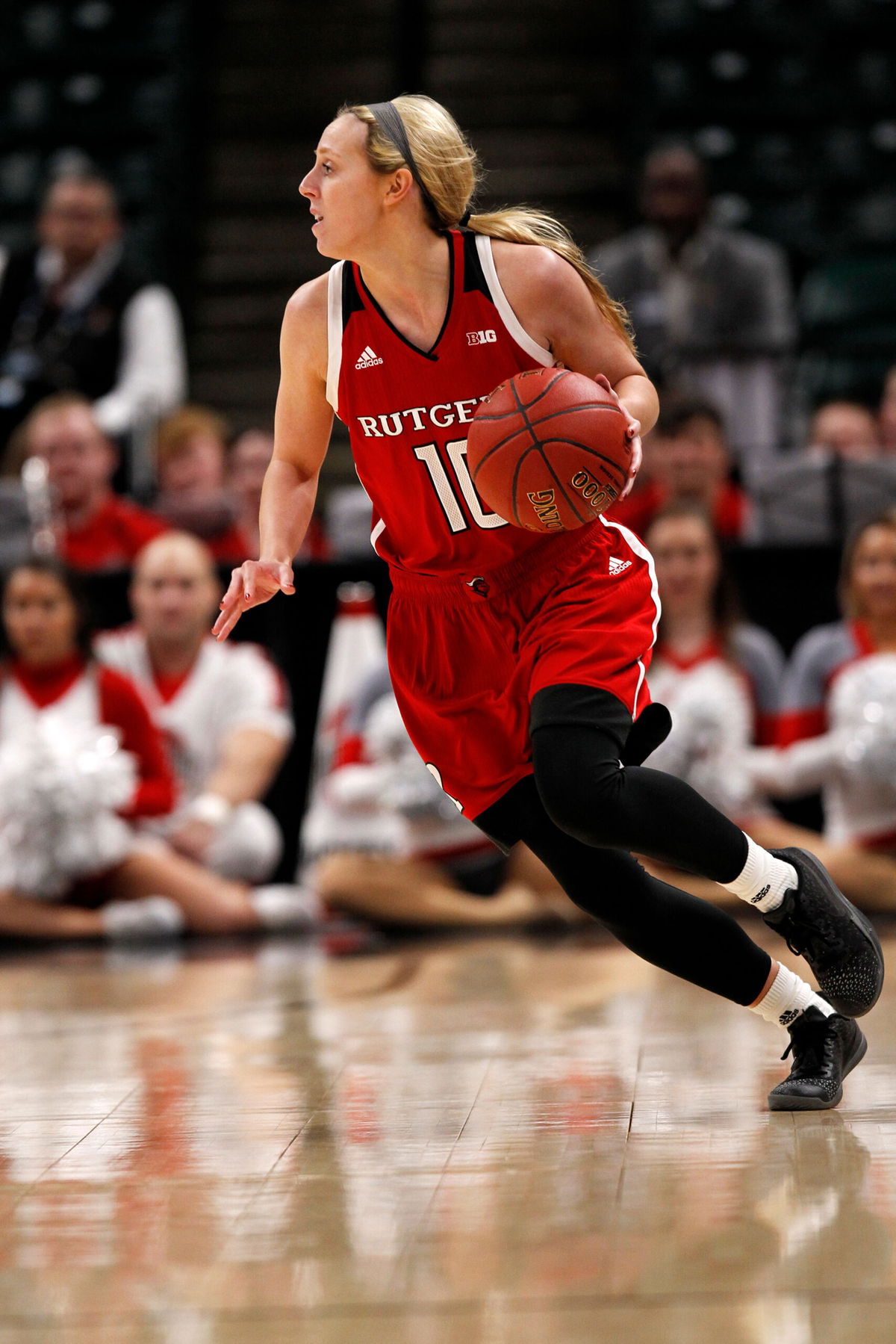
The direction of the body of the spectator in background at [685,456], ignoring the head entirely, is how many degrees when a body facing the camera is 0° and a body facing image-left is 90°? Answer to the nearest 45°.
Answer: approximately 0°

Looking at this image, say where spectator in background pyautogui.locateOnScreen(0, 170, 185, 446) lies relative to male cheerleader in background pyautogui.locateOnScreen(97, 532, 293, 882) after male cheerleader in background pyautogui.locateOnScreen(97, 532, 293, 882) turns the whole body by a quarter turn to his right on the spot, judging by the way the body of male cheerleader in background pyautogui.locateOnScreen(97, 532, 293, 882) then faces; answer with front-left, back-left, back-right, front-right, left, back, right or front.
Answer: right

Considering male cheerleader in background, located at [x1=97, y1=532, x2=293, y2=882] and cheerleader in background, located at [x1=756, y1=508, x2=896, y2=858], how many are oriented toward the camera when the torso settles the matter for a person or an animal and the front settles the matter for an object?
2

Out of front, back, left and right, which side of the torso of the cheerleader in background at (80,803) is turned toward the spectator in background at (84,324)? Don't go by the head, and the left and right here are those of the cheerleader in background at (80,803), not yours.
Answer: back

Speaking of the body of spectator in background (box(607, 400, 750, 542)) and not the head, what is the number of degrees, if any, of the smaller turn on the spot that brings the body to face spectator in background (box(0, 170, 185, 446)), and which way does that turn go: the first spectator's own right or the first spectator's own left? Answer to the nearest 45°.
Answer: approximately 135° to the first spectator's own right

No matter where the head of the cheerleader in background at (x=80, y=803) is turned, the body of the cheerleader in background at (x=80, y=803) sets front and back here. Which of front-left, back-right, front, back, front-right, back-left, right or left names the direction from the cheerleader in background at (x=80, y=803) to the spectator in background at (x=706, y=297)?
back-left
